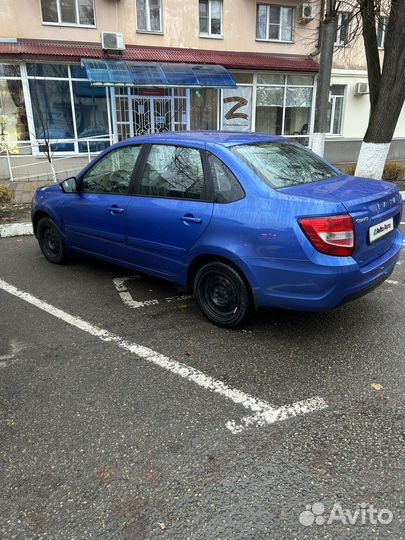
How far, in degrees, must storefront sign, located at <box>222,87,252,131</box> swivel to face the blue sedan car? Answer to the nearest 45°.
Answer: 0° — it already faces it

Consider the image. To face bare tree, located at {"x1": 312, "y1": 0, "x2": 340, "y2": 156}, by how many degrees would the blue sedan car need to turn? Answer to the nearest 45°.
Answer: approximately 45° to its right

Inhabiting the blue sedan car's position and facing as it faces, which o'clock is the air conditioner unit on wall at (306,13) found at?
The air conditioner unit on wall is roughly at 2 o'clock from the blue sedan car.

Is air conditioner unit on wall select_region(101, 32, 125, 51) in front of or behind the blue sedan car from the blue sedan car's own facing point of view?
in front

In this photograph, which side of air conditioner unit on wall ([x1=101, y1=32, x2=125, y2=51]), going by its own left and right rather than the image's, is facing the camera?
front

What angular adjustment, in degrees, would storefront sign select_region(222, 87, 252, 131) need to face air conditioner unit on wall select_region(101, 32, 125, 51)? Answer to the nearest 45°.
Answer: approximately 45° to its right

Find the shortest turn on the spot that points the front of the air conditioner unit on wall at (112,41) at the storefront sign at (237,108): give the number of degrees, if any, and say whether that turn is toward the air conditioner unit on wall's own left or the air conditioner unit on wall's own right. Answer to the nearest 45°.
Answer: approximately 90° to the air conditioner unit on wall's own left

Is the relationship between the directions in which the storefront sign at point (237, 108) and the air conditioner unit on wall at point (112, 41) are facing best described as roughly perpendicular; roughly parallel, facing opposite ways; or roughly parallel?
roughly parallel

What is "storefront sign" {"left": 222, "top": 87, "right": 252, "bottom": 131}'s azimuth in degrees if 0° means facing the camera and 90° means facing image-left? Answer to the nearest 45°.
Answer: approximately 0°

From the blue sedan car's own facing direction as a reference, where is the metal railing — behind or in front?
in front

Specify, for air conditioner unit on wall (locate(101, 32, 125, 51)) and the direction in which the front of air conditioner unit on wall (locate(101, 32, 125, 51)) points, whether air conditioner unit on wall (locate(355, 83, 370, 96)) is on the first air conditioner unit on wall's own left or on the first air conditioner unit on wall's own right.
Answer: on the first air conditioner unit on wall's own left

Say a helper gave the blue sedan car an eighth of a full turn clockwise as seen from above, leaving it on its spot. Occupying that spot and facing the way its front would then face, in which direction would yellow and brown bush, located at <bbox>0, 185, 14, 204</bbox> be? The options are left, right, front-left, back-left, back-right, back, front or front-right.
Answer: front-left

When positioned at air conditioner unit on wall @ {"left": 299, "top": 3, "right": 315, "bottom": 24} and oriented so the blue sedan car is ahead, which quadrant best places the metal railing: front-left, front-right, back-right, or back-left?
front-right

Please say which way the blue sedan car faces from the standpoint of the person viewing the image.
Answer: facing away from the viewer and to the left of the viewer

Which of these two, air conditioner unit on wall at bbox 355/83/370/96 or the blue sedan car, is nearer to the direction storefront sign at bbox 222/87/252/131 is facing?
the blue sedan car

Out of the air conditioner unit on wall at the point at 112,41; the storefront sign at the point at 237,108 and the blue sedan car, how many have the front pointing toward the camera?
2

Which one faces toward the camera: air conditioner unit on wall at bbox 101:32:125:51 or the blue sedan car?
the air conditioner unit on wall
